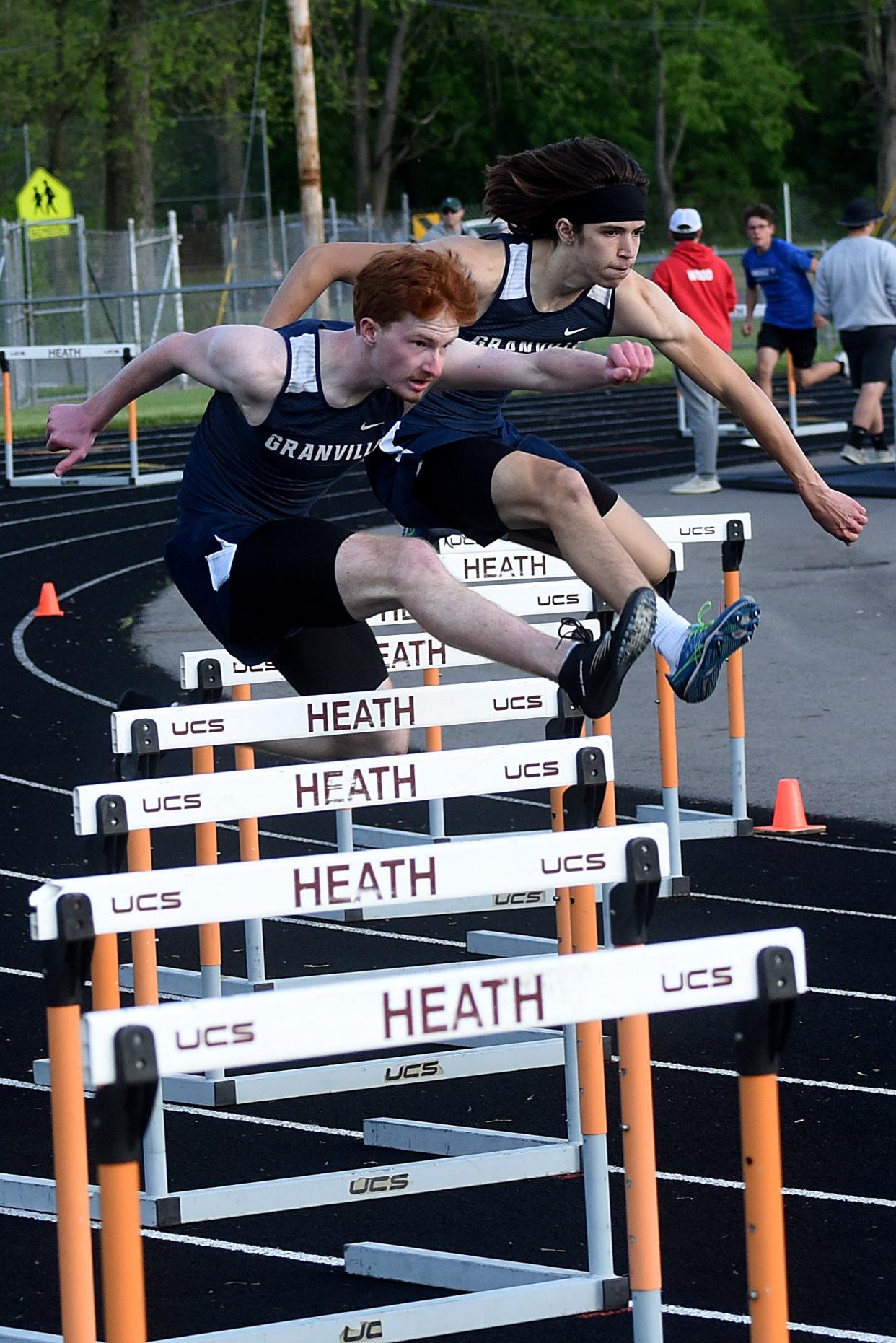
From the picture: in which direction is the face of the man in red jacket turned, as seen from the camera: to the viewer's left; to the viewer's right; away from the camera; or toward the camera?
away from the camera

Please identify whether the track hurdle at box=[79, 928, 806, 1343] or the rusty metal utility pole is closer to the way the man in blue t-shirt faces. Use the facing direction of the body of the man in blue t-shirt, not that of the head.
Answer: the track hurdle

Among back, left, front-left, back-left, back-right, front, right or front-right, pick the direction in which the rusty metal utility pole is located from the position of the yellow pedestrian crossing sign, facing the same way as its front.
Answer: front-left

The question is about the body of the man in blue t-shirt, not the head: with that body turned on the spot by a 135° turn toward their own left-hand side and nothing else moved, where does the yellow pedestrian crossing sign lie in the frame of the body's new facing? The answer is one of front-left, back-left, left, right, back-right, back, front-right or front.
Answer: back-left

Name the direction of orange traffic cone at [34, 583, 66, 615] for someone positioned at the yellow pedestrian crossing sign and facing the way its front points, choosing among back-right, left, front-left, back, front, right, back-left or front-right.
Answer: front

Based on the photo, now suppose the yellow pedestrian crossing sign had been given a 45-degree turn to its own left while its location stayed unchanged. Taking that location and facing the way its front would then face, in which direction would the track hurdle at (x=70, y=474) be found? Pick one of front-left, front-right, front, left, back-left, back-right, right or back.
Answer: front-right

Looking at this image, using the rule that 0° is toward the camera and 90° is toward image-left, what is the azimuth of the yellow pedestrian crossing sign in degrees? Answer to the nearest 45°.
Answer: approximately 0°

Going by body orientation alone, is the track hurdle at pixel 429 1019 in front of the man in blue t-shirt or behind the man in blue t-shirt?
in front

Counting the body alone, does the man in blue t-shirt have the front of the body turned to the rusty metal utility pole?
no
